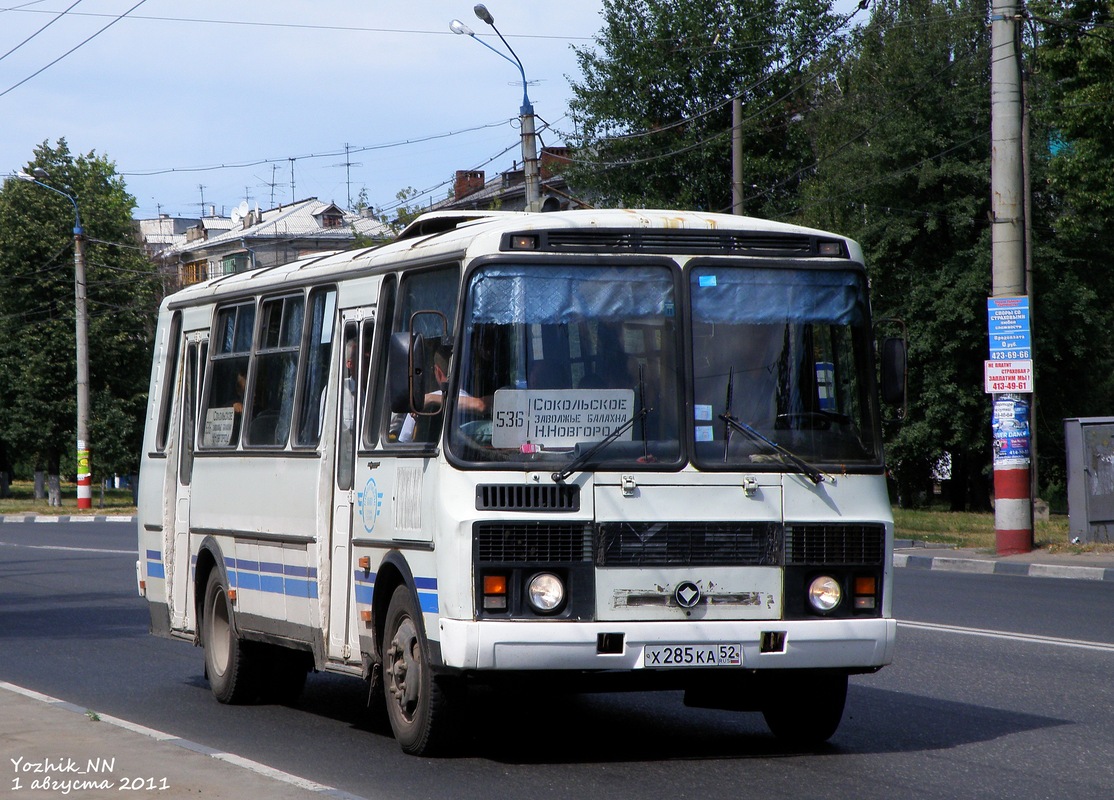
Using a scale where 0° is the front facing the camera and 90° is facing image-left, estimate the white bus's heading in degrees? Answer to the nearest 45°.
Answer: approximately 315°

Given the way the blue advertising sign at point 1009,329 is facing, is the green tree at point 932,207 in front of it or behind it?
behind

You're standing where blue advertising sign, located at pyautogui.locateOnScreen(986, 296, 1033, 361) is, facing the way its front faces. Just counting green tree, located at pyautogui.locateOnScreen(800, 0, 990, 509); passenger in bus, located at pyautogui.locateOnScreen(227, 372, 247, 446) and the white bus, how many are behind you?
1

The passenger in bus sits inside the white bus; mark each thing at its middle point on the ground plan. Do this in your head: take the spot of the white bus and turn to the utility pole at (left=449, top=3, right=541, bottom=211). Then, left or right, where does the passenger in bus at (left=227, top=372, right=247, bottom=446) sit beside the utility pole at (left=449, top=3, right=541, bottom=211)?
left

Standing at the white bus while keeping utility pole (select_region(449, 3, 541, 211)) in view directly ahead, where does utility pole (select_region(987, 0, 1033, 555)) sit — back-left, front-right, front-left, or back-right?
front-right

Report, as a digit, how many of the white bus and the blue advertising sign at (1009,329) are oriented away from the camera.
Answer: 0

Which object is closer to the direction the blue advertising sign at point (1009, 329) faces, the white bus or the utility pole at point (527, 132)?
the white bus

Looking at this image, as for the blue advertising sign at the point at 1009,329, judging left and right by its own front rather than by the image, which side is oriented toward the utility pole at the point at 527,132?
right

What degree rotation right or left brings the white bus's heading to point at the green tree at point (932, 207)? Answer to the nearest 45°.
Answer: approximately 135° to its left

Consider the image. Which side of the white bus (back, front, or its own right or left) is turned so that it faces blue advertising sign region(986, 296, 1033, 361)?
left

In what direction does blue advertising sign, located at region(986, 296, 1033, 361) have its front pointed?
toward the camera
